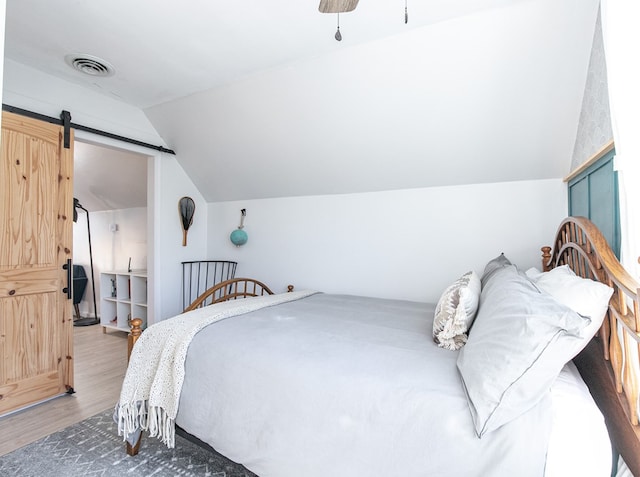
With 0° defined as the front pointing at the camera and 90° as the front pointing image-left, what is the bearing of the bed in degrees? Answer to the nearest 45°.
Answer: approximately 90°

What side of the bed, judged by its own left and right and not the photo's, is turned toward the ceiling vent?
front

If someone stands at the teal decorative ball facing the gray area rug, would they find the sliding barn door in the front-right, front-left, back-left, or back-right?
front-right

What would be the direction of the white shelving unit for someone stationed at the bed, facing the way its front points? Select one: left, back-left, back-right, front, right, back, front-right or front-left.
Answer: front-right

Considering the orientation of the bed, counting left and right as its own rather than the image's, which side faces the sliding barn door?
front

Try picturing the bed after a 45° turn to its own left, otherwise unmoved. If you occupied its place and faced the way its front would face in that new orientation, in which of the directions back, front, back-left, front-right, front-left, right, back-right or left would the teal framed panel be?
back

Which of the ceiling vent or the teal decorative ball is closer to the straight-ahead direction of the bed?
the ceiling vent

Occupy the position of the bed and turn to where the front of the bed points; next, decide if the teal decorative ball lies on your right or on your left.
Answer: on your right

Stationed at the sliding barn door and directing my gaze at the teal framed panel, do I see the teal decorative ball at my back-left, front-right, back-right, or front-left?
front-left

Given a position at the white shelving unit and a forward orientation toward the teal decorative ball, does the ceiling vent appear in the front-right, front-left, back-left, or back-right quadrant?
front-right
